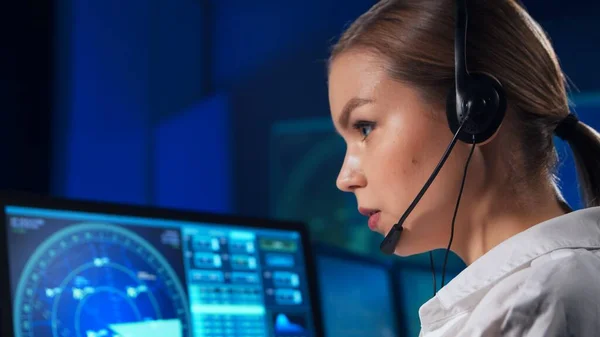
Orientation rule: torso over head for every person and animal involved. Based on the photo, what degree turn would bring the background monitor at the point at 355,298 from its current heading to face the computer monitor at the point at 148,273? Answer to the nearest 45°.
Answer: approximately 90° to its right

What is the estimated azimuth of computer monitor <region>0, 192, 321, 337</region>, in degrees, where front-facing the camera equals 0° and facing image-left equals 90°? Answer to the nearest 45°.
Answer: approximately 315°

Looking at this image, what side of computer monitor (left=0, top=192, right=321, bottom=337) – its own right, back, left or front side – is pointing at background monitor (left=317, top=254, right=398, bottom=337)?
left

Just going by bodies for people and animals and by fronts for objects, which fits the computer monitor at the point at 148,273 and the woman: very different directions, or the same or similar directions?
very different directions

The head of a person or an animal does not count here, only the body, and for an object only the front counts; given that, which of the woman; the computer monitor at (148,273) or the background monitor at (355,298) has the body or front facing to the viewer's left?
the woman

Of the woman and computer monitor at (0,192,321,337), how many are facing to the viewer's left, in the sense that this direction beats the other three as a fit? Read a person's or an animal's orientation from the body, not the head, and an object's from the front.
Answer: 1

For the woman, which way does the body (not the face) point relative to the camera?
to the viewer's left
